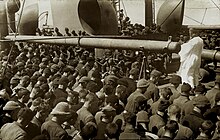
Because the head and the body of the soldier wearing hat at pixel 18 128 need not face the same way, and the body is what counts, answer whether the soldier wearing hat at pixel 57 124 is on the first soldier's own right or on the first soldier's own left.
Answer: on the first soldier's own right

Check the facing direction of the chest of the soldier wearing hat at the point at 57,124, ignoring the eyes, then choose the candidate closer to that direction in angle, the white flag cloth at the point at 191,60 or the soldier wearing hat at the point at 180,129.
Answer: the white flag cloth

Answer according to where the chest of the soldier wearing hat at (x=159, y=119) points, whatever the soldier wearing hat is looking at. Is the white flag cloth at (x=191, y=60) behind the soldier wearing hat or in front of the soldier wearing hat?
in front

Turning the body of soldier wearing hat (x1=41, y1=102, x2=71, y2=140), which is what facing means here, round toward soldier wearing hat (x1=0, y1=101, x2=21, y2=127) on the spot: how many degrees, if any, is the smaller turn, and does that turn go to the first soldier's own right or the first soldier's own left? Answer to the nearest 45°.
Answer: approximately 90° to the first soldier's own left

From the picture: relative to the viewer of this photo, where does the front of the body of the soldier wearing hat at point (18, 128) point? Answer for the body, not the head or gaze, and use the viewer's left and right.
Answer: facing away from the viewer and to the right of the viewer

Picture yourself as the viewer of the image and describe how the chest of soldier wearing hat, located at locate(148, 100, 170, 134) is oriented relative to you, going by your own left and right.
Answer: facing away from the viewer and to the right of the viewer

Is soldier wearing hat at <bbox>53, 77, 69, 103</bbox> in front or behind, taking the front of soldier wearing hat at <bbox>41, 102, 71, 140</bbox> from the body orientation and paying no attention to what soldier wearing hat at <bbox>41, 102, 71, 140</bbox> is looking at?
in front

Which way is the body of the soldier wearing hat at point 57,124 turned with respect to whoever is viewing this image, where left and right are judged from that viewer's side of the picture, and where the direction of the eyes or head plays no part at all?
facing away from the viewer and to the right of the viewer
